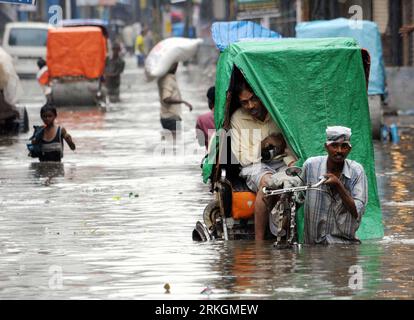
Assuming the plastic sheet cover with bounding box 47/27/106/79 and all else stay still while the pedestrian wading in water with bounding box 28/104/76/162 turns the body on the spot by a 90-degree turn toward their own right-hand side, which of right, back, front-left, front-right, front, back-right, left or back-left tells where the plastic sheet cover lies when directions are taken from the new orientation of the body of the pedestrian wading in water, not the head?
right

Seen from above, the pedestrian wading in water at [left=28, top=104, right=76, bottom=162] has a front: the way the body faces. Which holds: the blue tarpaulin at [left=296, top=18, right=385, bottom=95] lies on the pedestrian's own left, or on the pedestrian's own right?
on the pedestrian's own left

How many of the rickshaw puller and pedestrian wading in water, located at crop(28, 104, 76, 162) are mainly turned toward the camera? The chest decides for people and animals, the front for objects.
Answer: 2

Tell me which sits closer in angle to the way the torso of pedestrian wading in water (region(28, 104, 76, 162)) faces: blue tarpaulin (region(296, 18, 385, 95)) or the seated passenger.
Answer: the seated passenger

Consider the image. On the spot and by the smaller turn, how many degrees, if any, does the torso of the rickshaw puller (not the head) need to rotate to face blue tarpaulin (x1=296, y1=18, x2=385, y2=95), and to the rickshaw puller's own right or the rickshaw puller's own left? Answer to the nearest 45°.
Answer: approximately 180°

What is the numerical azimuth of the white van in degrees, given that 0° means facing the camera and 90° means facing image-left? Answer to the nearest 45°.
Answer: approximately 0°

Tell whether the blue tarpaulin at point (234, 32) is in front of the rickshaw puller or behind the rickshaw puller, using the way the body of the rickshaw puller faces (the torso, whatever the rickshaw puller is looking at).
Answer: behind

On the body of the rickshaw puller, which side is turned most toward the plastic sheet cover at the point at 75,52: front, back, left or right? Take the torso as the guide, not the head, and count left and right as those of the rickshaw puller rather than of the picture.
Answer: back

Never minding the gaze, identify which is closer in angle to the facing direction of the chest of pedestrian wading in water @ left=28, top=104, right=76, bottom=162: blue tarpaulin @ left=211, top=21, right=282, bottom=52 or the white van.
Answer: the blue tarpaulin
